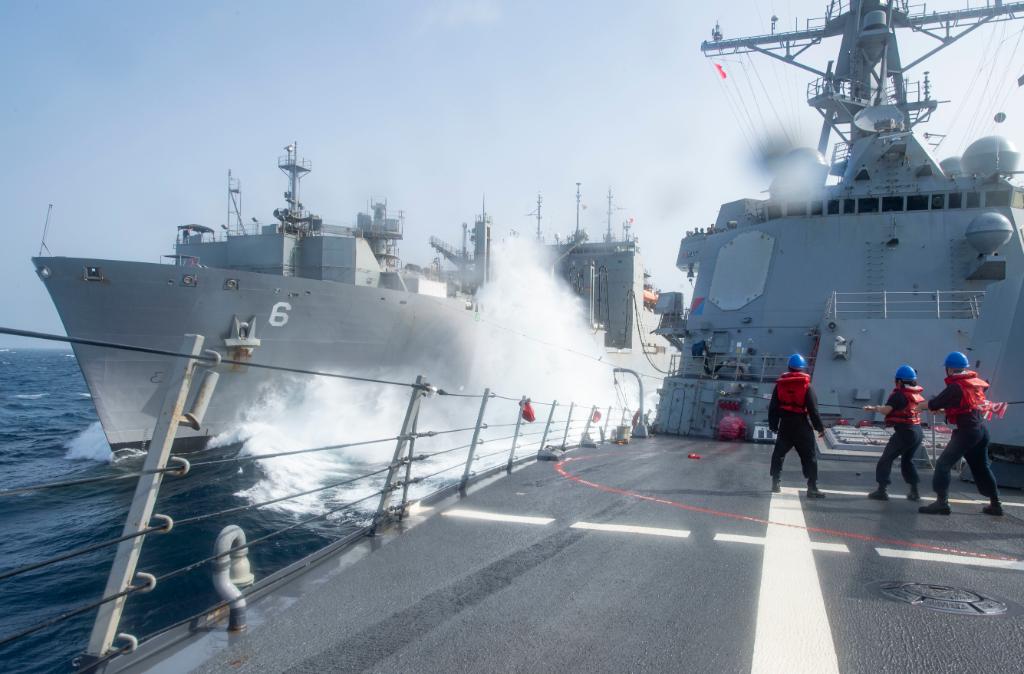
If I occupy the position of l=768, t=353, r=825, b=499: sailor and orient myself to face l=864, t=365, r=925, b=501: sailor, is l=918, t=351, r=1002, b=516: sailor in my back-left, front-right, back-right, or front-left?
front-right

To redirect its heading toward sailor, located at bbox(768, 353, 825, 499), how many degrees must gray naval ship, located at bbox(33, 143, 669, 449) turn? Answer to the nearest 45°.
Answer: approximately 90° to its left

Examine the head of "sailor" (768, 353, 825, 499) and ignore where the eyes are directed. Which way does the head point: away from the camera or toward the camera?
away from the camera

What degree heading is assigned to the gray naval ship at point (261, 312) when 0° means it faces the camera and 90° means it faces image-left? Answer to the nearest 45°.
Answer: approximately 45°

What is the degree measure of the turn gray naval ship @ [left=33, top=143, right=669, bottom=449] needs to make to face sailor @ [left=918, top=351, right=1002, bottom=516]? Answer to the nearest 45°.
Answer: approximately 90° to its left
